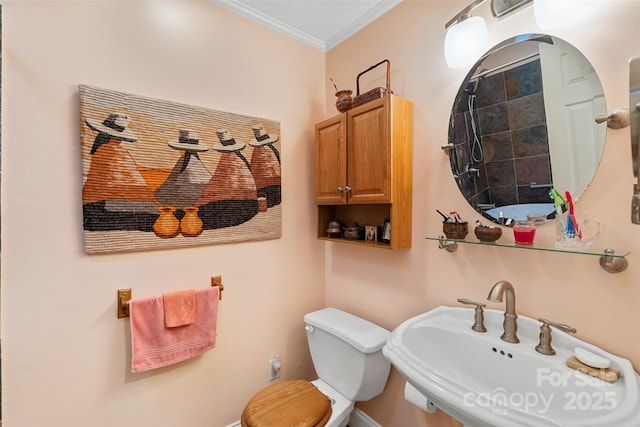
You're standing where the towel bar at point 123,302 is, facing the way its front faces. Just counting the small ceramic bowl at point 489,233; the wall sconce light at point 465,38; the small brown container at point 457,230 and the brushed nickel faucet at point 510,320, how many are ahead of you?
4

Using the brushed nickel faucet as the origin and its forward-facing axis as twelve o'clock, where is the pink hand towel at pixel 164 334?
The pink hand towel is roughly at 1 o'clock from the brushed nickel faucet.

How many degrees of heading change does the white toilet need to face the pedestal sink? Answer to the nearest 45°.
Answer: approximately 90° to its left

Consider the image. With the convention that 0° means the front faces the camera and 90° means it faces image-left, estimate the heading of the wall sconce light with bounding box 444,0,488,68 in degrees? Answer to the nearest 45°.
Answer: approximately 45°

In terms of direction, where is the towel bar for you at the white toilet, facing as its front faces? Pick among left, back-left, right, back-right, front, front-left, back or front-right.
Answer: front-right

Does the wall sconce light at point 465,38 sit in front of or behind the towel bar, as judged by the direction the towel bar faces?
in front

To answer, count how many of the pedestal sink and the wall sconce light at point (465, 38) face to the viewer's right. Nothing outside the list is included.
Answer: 0
